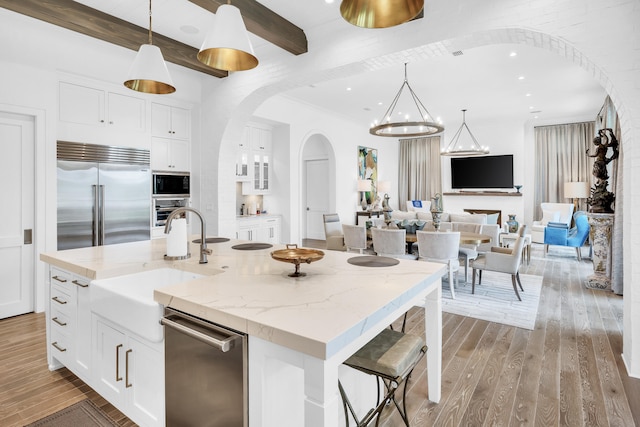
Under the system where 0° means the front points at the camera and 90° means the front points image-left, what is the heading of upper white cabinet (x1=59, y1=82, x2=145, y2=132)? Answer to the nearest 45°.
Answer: approximately 315°

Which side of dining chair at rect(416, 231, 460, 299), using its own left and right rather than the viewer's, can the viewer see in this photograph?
back

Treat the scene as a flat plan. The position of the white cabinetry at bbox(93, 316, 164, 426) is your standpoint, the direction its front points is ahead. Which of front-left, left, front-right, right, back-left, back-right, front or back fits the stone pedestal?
back-left

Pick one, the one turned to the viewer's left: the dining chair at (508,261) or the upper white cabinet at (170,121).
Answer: the dining chair

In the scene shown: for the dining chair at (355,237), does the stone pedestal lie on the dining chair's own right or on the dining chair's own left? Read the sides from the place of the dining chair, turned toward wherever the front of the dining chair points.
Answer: on the dining chair's own right

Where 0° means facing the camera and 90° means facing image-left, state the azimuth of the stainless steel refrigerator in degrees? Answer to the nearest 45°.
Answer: approximately 315°

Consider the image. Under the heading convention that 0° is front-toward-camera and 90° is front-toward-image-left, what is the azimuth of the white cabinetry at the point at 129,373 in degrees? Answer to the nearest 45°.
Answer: approximately 45°

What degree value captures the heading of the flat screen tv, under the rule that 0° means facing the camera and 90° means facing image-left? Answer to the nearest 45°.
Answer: approximately 0°

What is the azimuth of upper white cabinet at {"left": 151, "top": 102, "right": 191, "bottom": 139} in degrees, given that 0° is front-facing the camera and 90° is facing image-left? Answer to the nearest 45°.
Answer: approximately 315°

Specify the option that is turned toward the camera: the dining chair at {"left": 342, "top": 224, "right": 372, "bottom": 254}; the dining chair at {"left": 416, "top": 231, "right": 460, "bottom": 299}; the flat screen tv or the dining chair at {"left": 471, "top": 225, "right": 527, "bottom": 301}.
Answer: the flat screen tv

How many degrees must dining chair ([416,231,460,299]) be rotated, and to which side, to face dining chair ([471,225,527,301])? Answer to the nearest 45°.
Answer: approximately 90° to its right

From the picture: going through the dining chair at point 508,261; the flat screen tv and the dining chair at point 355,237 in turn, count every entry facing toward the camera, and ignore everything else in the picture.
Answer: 1

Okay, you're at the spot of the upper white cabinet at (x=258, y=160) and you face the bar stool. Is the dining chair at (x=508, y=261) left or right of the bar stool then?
left
